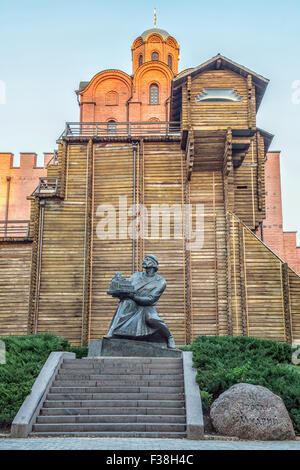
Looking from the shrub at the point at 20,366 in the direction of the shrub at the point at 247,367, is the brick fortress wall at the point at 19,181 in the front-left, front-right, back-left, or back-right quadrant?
back-left

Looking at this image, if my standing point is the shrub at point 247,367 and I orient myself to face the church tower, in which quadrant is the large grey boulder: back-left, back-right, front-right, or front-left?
back-left

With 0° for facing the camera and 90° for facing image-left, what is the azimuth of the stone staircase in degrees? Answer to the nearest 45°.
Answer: approximately 0°

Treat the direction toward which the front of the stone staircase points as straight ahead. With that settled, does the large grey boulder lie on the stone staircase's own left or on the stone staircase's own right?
on the stone staircase's own left

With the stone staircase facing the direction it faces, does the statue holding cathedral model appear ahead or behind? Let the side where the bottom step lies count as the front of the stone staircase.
behind

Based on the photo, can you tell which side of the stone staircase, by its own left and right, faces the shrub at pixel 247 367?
left

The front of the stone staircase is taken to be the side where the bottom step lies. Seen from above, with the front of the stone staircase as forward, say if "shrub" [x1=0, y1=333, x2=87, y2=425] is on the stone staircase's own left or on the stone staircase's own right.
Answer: on the stone staircase's own right

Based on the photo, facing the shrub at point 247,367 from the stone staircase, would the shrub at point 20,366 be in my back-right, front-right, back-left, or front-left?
back-left

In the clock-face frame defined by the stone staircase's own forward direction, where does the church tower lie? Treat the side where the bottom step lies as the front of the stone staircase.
The church tower is roughly at 6 o'clock from the stone staircase.

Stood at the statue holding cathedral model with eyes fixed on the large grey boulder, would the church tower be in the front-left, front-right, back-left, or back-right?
back-left
